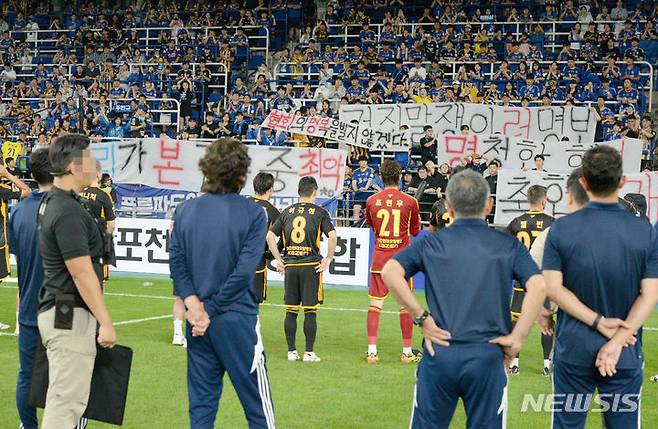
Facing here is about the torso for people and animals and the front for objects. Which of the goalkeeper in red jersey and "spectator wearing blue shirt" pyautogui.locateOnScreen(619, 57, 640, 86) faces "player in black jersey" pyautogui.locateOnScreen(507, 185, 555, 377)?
the spectator wearing blue shirt

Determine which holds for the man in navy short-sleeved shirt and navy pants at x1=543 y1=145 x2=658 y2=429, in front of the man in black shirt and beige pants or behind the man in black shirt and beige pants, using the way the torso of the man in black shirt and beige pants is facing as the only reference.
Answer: in front

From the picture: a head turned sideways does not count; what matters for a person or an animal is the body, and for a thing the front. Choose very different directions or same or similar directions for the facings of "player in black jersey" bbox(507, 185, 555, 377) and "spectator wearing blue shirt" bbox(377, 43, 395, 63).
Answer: very different directions

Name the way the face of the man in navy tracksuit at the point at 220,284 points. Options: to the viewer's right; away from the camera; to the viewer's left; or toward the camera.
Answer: away from the camera

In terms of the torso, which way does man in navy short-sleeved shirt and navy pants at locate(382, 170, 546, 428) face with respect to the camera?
away from the camera

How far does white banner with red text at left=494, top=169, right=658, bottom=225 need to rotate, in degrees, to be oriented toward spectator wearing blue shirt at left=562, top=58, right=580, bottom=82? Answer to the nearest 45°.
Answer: approximately 180°

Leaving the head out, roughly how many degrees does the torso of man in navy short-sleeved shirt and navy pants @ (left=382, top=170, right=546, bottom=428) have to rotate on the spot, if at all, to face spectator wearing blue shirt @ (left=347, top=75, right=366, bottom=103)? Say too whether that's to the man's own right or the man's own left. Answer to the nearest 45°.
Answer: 0° — they already face them

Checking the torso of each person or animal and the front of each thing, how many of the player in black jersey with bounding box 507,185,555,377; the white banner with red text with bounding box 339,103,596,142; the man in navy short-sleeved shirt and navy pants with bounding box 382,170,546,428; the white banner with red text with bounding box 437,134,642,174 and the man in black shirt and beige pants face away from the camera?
2

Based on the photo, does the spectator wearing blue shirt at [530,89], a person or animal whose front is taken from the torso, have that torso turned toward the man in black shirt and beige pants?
yes

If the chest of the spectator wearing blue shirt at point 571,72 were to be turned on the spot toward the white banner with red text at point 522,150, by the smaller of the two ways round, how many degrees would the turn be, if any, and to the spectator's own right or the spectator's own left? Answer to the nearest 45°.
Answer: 0° — they already face it

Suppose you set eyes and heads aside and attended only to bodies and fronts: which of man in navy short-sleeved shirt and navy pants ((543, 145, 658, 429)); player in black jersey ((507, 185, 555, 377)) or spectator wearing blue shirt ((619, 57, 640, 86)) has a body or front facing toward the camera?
the spectator wearing blue shirt

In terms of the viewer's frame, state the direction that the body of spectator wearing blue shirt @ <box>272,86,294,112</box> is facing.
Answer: toward the camera

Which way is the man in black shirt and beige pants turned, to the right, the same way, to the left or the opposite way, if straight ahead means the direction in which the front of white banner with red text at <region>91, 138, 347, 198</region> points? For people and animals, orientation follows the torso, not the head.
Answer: to the left

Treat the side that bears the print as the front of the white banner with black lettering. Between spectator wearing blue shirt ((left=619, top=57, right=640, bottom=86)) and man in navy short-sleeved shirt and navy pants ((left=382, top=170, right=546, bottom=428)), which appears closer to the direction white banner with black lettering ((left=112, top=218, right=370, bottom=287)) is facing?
the man in navy short-sleeved shirt and navy pants

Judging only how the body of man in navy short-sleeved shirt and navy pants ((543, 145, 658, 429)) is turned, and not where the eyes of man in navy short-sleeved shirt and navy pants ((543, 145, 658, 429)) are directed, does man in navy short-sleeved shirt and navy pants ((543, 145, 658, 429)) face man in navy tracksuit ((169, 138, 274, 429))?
no

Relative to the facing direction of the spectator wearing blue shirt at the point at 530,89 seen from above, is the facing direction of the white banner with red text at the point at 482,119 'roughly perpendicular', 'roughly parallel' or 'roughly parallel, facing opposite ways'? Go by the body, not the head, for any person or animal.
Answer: roughly parallel

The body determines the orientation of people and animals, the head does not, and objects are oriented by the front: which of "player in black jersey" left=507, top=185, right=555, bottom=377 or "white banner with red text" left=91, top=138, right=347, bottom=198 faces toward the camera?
the white banner with red text

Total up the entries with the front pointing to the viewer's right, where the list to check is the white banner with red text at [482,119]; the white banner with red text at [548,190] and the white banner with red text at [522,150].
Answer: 0

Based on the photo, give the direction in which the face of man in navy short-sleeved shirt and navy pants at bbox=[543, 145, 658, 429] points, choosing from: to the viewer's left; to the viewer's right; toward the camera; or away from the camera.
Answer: away from the camera

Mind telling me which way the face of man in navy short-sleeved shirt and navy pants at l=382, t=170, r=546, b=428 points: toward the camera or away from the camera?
away from the camera

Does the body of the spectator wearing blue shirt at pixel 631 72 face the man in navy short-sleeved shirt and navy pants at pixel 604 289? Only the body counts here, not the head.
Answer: yes

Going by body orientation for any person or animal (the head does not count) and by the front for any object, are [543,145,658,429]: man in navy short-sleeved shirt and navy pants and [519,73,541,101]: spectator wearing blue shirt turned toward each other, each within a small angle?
yes
